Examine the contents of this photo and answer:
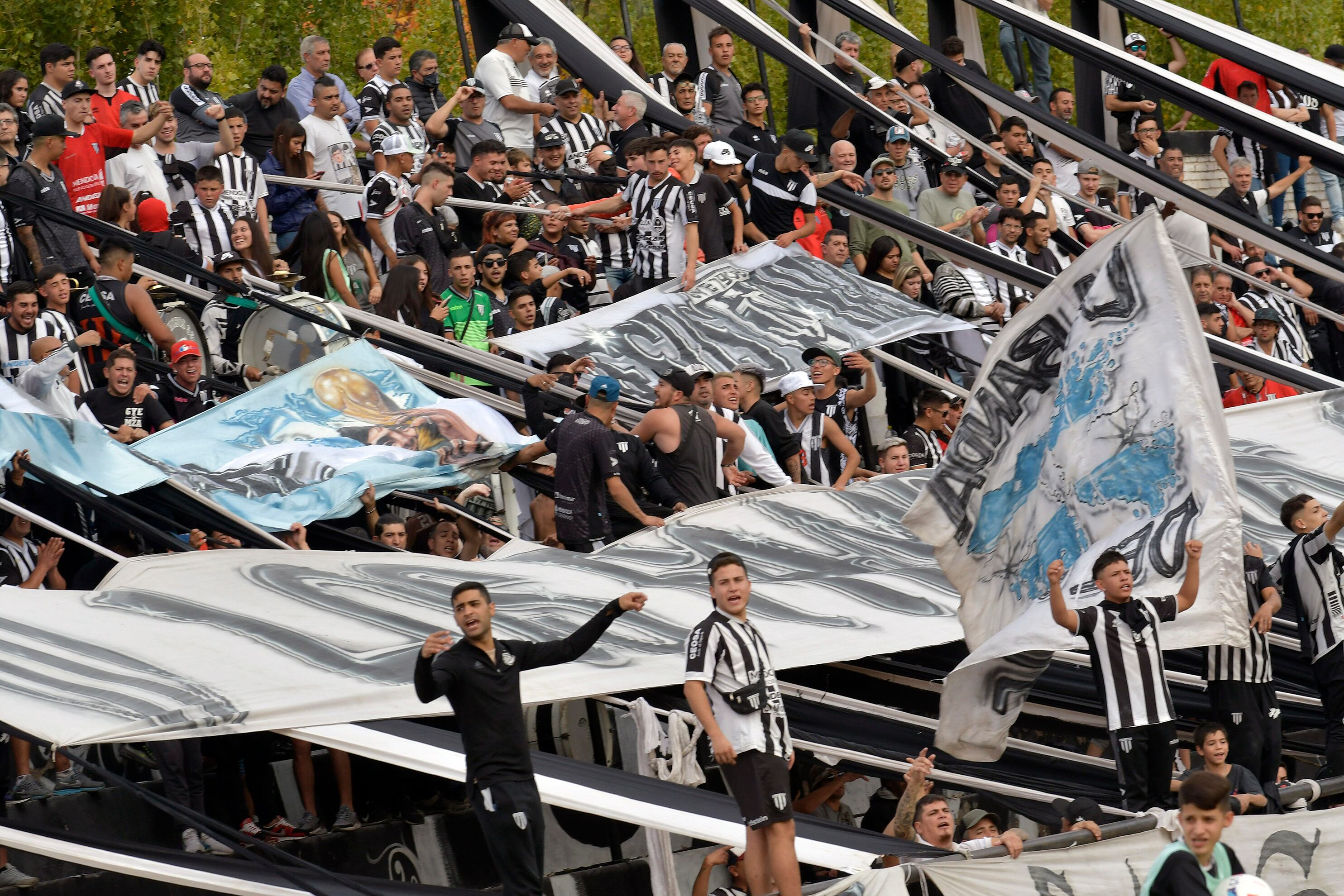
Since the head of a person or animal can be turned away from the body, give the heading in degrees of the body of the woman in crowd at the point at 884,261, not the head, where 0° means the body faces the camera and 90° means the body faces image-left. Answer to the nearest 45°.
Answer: approximately 315°

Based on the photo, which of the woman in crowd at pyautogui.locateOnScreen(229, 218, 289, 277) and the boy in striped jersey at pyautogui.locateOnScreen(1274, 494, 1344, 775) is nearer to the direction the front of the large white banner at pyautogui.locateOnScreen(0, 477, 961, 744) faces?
the boy in striped jersey

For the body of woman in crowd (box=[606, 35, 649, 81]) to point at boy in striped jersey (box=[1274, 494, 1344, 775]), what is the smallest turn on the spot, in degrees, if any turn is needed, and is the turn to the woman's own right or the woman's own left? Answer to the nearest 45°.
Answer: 0° — they already face them

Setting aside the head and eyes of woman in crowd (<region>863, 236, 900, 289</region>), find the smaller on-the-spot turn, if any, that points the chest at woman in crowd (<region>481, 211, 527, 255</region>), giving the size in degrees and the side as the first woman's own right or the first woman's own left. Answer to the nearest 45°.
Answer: approximately 90° to the first woman's own right

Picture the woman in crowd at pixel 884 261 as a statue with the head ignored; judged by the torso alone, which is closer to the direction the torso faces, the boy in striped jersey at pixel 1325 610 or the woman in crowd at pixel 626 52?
the boy in striped jersey

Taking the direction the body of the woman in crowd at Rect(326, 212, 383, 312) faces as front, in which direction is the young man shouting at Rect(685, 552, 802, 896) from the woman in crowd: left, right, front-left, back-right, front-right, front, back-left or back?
front-left

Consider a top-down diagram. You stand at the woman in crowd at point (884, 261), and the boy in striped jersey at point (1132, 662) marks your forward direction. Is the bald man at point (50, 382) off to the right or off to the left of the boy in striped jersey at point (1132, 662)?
right

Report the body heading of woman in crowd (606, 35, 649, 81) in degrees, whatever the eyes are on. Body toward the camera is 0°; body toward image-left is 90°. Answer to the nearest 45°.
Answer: approximately 0°

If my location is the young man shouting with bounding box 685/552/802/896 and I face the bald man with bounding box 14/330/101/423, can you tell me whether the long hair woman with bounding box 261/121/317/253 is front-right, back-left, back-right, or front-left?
front-right

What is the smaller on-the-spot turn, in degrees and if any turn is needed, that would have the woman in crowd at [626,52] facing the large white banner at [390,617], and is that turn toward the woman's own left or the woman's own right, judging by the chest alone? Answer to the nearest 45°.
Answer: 0° — they already face it

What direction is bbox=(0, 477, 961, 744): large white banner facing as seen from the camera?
toward the camera

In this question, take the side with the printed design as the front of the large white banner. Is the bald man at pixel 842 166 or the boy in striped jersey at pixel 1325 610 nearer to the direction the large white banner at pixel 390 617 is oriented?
the boy in striped jersey

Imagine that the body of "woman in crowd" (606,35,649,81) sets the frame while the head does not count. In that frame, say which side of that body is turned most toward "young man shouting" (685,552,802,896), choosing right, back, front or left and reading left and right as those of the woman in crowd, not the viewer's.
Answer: front

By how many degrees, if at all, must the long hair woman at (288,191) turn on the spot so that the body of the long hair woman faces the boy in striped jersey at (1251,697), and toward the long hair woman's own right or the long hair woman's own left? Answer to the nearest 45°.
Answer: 0° — they already face them

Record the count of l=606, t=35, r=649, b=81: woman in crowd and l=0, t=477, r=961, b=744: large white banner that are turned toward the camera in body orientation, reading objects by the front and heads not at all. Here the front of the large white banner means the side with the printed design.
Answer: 2

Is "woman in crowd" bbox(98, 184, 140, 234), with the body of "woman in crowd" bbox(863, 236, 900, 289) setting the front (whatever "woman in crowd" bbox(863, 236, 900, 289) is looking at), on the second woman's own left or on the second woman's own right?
on the second woman's own right
